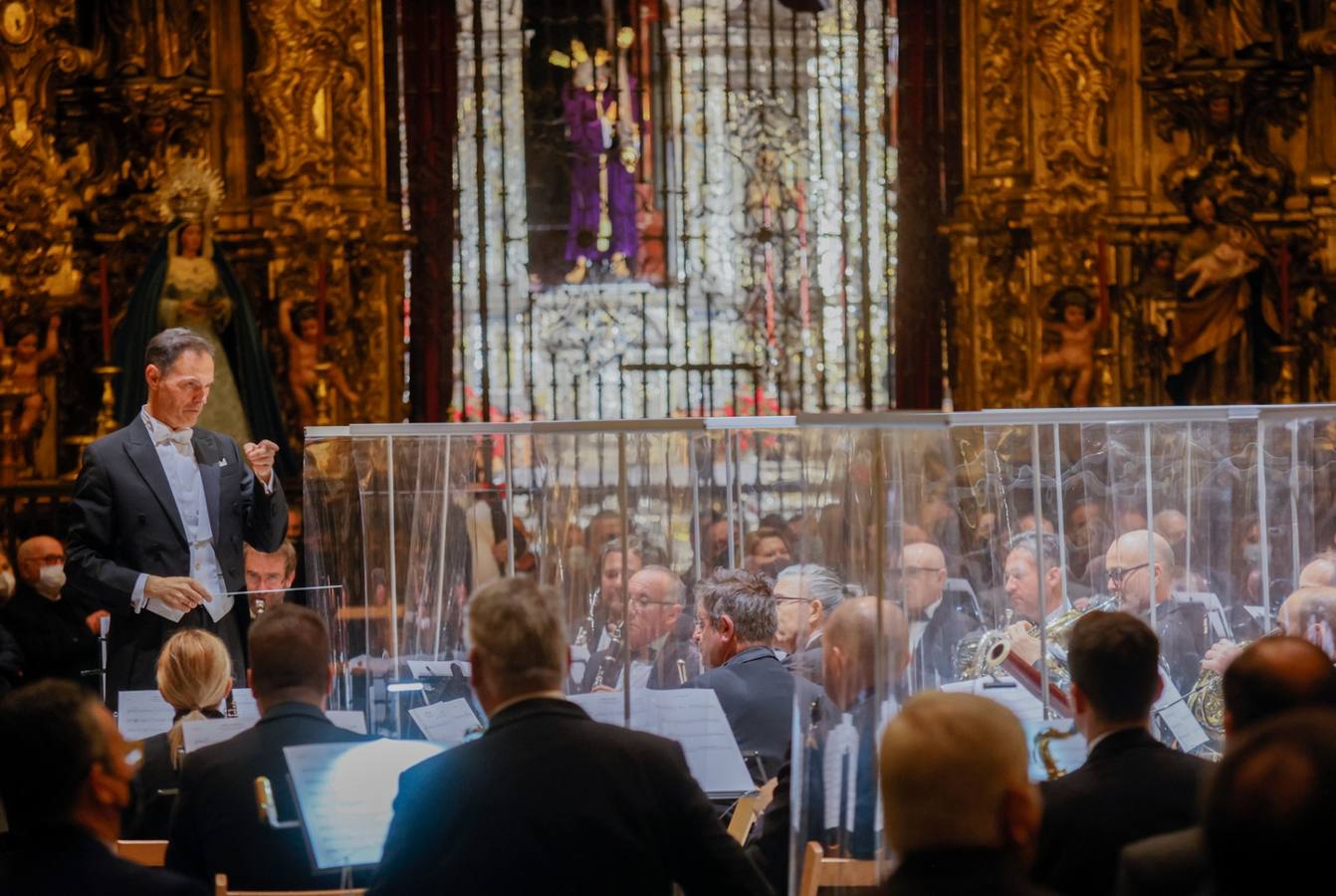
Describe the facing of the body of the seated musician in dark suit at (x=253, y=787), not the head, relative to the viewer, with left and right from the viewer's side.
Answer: facing away from the viewer

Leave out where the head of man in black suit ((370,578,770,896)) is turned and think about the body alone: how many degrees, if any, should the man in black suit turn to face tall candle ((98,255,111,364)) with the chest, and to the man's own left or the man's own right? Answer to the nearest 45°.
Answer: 0° — they already face it

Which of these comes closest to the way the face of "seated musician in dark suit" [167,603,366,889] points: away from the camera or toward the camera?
away from the camera

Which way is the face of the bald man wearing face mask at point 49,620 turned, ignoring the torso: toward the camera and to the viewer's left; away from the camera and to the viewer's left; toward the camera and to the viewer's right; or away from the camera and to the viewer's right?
toward the camera and to the viewer's right

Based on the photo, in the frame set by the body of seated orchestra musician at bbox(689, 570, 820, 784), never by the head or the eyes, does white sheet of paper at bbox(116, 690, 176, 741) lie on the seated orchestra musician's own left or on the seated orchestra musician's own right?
on the seated orchestra musician's own left

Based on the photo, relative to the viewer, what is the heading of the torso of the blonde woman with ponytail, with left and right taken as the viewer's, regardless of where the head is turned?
facing away from the viewer

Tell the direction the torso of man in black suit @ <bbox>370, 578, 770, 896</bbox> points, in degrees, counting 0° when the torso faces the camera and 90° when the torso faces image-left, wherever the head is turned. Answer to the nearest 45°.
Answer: approximately 180°

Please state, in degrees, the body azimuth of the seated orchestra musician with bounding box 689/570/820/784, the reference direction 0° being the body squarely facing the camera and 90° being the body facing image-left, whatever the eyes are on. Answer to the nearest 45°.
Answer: approximately 135°

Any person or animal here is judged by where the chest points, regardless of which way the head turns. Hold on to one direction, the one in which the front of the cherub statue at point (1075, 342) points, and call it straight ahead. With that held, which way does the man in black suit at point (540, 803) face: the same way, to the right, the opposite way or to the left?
the opposite way

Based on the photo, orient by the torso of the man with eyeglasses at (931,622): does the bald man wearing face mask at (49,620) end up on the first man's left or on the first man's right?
on the first man's right

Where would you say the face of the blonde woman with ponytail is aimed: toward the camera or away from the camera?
away from the camera

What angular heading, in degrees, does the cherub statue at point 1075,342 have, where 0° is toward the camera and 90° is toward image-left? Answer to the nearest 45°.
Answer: approximately 0°

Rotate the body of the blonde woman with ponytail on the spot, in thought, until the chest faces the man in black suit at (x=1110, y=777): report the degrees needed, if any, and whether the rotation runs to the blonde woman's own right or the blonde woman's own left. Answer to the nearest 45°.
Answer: approximately 135° to the blonde woman's own right

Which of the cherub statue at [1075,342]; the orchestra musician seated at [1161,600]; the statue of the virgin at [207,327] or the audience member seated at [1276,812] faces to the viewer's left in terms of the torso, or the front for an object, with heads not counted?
the orchestra musician seated at [1161,600]

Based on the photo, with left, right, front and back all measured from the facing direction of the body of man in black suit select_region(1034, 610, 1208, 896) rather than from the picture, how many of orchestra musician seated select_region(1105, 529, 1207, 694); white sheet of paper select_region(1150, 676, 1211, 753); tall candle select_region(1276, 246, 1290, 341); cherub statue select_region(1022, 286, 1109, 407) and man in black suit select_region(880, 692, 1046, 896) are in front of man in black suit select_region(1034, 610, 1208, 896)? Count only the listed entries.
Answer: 4

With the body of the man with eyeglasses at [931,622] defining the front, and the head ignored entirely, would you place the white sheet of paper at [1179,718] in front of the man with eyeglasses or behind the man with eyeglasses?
behind

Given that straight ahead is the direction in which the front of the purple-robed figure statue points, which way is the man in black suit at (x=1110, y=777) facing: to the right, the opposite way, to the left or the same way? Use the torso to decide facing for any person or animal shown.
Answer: the opposite way

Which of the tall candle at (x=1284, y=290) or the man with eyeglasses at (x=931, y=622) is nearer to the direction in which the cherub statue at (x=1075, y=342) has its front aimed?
the man with eyeglasses
